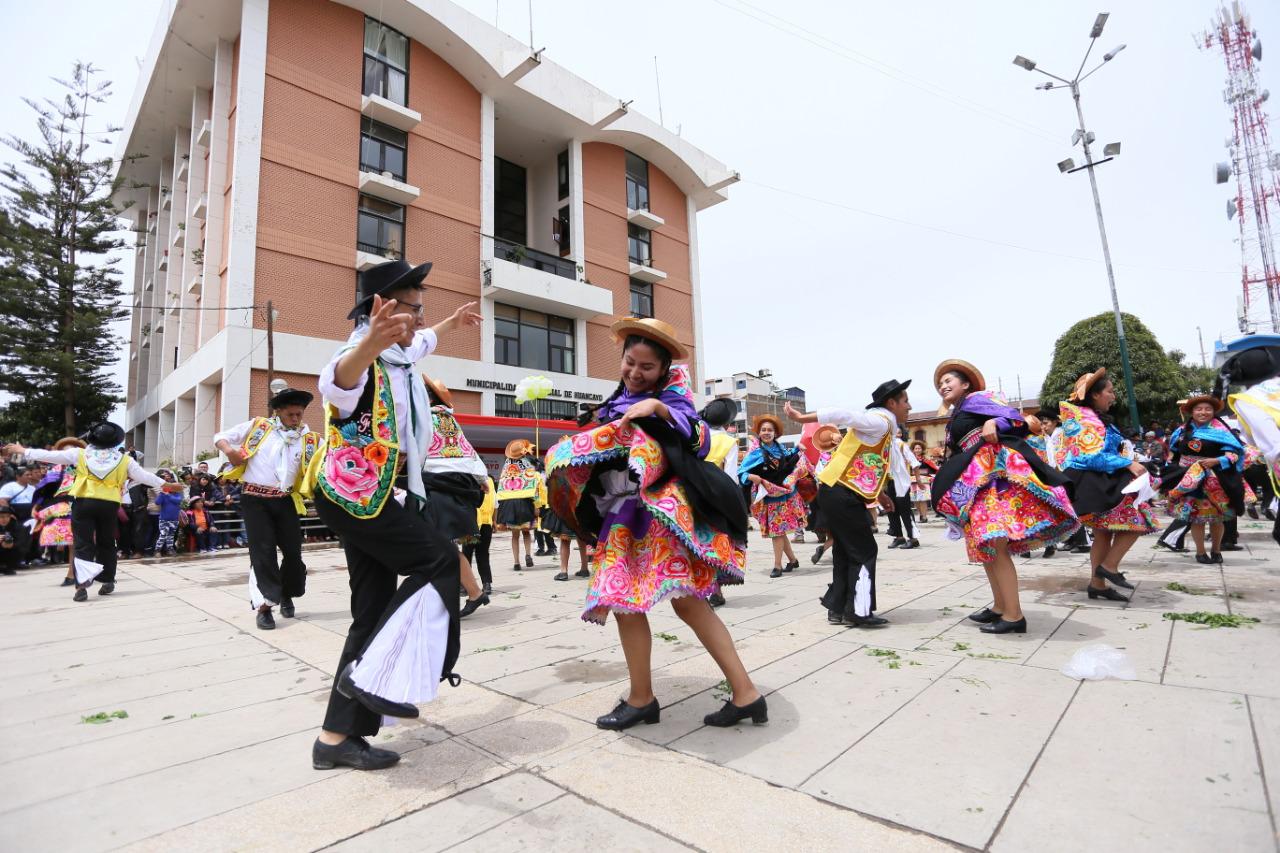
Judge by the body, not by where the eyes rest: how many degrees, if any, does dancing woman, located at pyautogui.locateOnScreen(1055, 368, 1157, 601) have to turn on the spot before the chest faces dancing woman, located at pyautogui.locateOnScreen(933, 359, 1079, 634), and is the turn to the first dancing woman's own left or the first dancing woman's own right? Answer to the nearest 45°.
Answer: approximately 90° to the first dancing woman's own right

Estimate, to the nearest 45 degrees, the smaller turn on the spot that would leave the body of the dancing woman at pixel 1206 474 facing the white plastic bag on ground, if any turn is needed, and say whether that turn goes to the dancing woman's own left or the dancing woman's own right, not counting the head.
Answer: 0° — they already face it

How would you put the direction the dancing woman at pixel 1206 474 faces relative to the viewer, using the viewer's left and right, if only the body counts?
facing the viewer

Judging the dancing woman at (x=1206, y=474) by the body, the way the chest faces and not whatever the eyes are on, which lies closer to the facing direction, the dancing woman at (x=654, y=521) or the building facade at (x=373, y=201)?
the dancing woman

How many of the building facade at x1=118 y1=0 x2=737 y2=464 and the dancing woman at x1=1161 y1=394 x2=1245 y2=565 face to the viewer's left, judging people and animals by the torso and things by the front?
0
